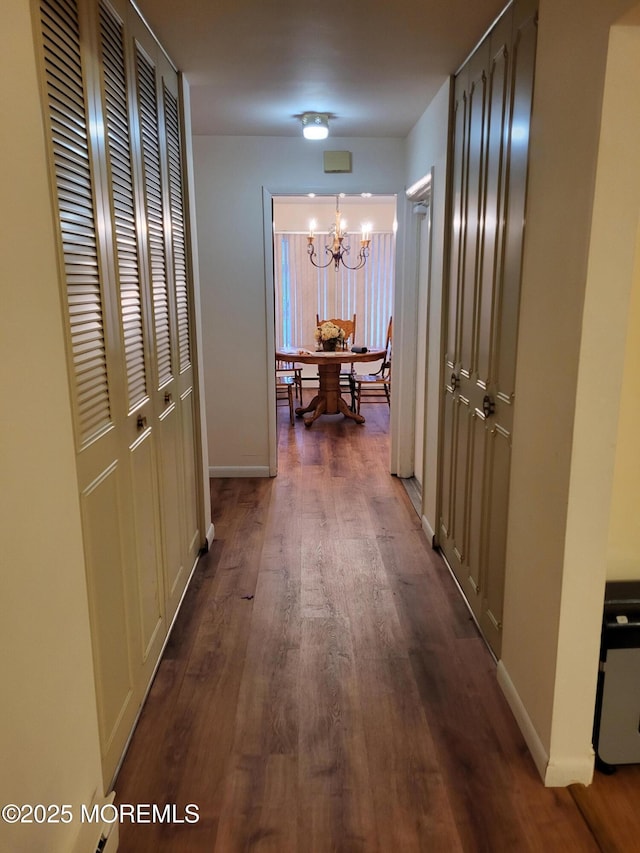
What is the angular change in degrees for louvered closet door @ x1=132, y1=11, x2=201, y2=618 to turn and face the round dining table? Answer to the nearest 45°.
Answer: approximately 45° to its left

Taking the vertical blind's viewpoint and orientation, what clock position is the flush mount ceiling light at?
The flush mount ceiling light is roughly at 12 o'clock from the vertical blind.

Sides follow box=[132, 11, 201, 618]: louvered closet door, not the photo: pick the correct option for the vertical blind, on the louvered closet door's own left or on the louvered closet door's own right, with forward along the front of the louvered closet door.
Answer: on the louvered closet door's own left

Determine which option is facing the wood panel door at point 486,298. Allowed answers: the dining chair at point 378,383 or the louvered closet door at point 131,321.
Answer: the louvered closet door

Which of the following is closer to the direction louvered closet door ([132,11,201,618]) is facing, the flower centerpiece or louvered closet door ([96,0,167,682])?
the flower centerpiece

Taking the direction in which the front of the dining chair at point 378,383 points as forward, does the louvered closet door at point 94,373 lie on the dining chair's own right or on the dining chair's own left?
on the dining chair's own left

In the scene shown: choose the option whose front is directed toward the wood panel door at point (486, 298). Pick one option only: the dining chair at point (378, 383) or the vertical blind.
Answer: the vertical blind

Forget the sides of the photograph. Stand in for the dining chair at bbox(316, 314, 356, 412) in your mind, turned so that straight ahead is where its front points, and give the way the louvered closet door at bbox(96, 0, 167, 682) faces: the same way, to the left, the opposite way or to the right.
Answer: to the left

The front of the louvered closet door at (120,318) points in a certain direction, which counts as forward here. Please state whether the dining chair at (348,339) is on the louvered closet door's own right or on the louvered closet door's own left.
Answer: on the louvered closet door's own left

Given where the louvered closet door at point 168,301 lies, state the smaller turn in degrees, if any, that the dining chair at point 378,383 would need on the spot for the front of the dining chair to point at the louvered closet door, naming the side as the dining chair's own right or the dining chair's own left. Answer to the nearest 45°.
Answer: approximately 90° to the dining chair's own left

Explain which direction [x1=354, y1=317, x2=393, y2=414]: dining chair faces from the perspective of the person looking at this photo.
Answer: facing to the left of the viewer

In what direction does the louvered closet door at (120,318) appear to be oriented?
to the viewer's right
